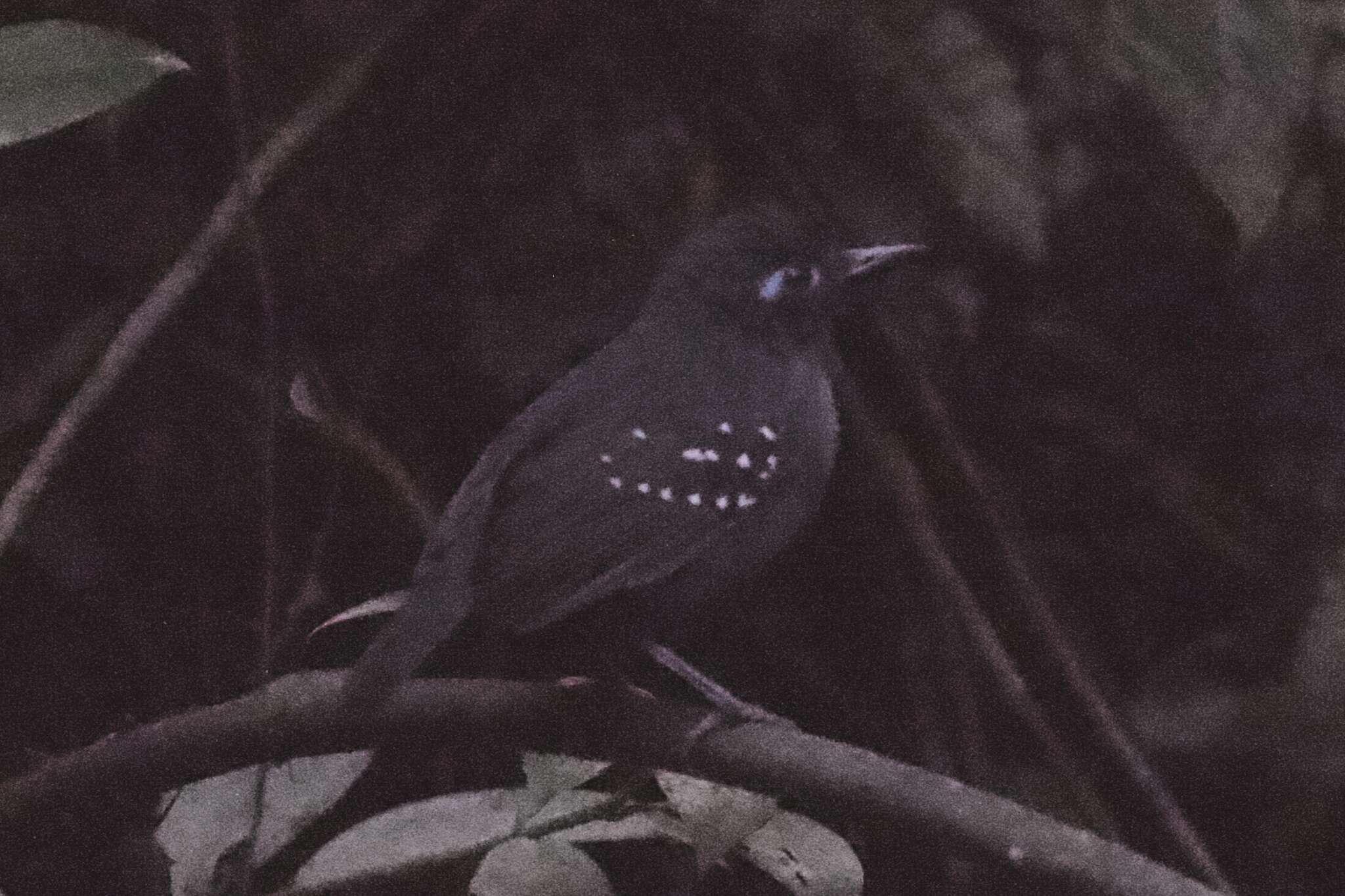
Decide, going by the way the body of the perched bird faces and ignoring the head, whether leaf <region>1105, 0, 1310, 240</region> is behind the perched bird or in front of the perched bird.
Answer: in front

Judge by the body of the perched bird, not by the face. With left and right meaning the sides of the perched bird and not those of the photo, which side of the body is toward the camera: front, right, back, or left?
right

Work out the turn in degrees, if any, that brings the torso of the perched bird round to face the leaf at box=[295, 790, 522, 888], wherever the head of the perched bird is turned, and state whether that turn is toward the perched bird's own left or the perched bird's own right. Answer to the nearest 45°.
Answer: approximately 135° to the perched bird's own right

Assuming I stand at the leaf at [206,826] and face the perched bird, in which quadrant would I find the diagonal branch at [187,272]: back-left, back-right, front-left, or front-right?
front-left
